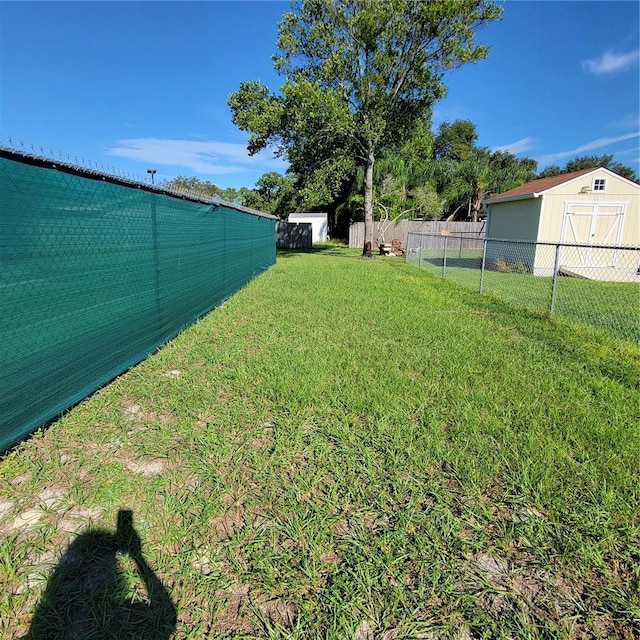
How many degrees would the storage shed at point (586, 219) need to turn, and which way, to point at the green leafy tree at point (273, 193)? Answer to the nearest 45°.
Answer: approximately 135° to its right

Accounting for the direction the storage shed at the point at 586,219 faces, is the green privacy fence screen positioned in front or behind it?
in front

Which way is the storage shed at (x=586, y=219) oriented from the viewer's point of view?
toward the camera

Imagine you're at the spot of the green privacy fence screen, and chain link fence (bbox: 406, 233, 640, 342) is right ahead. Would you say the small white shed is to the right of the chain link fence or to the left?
left

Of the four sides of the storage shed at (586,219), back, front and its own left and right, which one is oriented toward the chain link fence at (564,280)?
front

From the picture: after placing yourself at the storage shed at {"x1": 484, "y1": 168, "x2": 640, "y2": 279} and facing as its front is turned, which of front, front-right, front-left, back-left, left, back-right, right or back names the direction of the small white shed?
back-right

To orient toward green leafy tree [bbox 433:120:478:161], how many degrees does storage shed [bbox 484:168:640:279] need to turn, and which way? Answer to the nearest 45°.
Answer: approximately 180°

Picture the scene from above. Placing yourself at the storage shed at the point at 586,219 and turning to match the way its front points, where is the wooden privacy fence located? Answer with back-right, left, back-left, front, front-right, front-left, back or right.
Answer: back-right

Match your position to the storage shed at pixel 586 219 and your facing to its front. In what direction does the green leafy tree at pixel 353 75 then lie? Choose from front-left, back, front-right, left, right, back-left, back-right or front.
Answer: right
